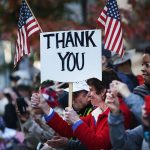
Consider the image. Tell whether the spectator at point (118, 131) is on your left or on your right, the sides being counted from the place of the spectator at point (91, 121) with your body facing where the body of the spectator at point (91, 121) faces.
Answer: on your left

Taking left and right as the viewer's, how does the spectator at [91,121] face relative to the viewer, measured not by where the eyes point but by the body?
facing to the left of the viewer
